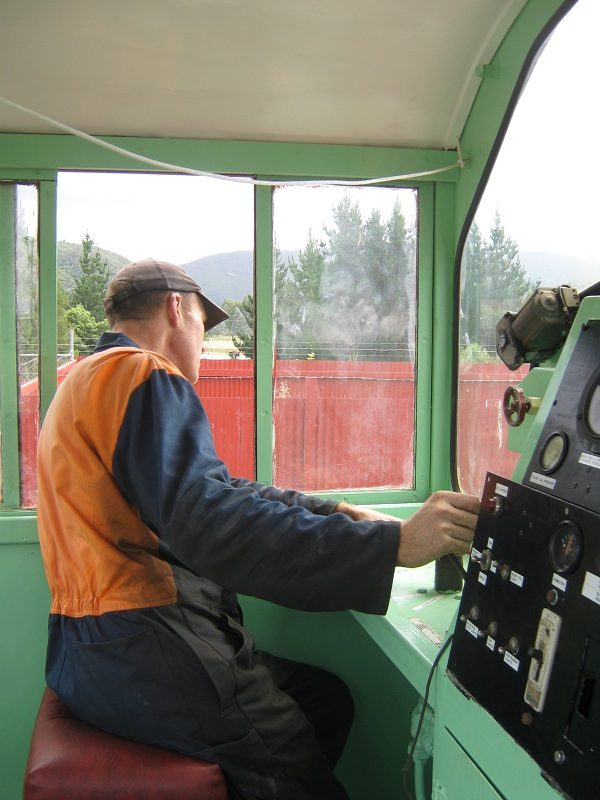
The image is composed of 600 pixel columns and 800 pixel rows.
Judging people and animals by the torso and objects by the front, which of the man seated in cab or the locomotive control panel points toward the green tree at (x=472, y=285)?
the man seated in cab

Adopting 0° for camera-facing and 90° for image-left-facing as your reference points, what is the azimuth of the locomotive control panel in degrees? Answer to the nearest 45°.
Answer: approximately 45°

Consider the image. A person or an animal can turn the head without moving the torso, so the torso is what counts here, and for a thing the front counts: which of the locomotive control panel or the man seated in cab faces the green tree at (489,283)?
the man seated in cab

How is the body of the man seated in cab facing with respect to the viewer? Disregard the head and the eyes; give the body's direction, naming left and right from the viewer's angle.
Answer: facing away from the viewer and to the right of the viewer
